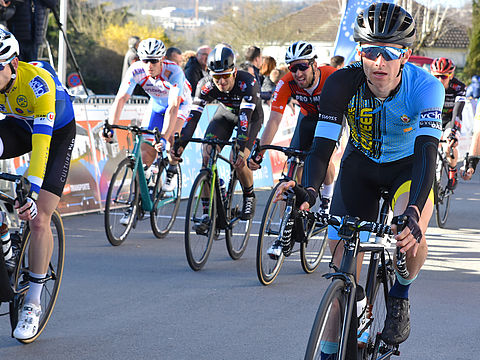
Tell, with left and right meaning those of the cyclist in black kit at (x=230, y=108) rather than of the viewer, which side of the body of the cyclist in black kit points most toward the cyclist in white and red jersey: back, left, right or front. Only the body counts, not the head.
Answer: right

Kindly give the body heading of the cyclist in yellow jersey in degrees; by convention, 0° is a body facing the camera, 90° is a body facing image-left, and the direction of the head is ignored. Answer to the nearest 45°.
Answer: approximately 45°

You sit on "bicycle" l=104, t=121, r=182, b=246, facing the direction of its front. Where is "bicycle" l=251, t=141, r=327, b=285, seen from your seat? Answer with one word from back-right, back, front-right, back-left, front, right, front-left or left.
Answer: left

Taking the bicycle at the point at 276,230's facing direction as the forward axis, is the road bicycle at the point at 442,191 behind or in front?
behind

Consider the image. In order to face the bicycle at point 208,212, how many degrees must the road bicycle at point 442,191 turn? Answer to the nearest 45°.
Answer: approximately 45° to its right

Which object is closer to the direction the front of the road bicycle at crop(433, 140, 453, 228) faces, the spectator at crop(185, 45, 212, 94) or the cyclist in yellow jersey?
the cyclist in yellow jersey

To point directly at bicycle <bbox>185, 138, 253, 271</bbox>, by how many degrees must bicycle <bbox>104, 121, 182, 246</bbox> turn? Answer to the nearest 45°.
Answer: approximately 90° to its left

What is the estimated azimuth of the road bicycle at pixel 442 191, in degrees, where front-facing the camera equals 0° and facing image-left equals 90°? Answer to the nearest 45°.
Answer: approximately 0°

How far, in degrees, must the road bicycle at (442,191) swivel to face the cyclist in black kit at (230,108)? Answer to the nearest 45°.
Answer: approximately 45° to its right

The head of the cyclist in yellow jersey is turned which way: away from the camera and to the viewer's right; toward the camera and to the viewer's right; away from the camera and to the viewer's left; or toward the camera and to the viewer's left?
toward the camera and to the viewer's left

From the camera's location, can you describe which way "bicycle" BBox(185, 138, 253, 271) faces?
facing the viewer and to the left of the viewer

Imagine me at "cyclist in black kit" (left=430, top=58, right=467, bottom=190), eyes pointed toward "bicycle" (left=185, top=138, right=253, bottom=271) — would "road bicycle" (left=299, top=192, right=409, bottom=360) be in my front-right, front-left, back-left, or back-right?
front-left

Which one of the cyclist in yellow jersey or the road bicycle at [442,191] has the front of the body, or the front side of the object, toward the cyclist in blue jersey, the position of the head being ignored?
the road bicycle

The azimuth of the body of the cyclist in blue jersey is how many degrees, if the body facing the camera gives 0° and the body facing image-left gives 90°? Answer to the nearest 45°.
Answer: approximately 45°

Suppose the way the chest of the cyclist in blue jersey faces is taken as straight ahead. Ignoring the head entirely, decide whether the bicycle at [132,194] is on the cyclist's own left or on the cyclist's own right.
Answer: on the cyclist's own right

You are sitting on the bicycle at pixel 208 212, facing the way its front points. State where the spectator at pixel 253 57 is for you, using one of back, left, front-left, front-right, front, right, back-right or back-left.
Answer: back-right

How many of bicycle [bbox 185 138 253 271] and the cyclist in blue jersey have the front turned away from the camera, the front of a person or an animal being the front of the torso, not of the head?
0
